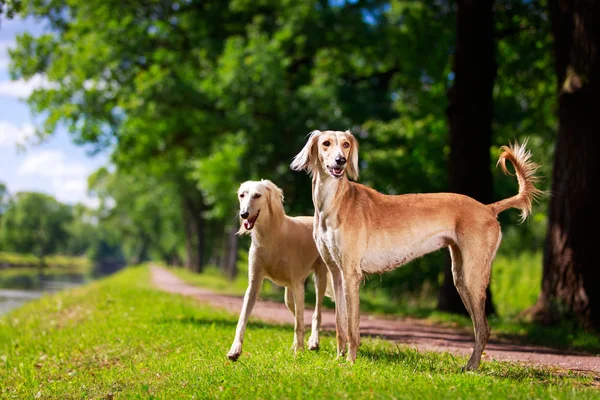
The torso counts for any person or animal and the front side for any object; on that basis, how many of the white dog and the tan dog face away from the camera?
0

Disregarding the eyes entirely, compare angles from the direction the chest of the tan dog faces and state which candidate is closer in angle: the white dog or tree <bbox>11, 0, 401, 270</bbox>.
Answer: the white dog

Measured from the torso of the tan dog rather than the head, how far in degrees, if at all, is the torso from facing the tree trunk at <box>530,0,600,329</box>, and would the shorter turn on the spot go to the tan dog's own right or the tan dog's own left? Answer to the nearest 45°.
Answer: approximately 135° to the tan dog's own right

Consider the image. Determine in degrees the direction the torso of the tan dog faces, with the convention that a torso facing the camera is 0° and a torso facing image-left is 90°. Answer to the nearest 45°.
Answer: approximately 90°

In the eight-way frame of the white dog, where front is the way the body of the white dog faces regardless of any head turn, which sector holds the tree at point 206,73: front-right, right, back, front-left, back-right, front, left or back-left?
back-right

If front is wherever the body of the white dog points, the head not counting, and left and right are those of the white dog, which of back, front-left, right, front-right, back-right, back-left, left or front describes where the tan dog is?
left

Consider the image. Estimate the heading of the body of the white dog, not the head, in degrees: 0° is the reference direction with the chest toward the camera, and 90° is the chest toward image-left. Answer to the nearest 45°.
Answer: approximately 45°

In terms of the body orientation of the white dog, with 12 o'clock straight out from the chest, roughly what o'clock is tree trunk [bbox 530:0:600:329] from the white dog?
The tree trunk is roughly at 6 o'clock from the white dog.

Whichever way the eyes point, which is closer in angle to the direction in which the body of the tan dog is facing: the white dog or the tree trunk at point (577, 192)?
the white dog

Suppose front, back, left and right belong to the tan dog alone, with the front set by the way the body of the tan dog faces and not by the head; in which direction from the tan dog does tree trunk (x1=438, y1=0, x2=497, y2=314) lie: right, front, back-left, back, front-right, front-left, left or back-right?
right

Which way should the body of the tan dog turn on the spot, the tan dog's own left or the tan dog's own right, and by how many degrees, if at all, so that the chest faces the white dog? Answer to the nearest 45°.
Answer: approximately 45° to the tan dog's own right
